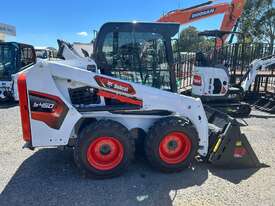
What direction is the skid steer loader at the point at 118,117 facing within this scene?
to the viewer's right

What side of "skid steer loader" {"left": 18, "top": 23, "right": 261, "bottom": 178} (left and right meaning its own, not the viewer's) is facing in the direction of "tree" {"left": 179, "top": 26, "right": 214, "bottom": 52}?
left

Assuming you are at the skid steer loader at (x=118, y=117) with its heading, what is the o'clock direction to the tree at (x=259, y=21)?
The tree is roughly at 10 o'clock from the skid steer loader.
